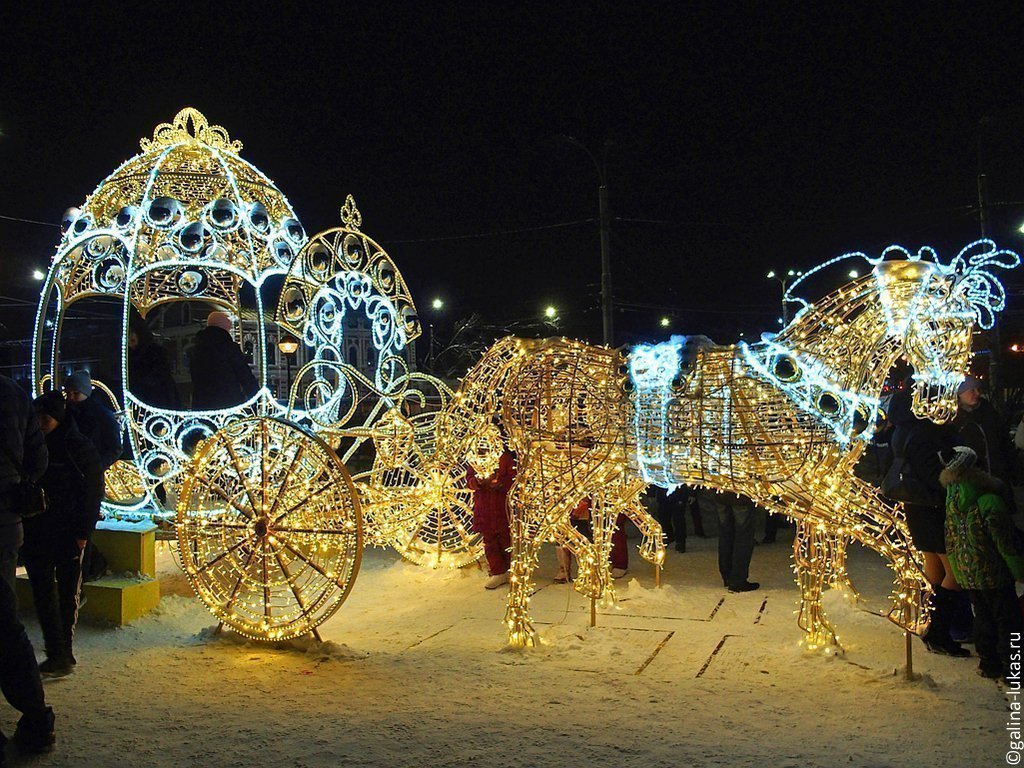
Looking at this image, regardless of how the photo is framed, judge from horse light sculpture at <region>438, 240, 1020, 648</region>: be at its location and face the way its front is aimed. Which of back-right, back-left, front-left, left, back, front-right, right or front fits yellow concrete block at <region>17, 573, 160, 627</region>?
back

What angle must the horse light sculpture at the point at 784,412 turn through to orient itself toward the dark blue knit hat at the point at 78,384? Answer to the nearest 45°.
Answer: approximately 180°

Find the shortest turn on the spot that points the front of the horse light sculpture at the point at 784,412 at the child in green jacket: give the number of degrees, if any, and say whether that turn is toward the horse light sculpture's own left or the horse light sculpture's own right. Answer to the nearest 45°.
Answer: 0° — it already faces them

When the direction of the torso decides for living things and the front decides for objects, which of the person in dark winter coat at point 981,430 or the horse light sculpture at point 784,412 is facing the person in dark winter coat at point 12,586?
the person in dark winter coat at point 981,430

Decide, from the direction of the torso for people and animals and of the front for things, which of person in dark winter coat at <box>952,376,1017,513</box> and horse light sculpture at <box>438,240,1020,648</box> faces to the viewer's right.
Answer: the horse light sculpture

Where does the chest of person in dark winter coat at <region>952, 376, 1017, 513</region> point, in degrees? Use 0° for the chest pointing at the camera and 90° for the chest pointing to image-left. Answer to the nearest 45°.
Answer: approximately 45°

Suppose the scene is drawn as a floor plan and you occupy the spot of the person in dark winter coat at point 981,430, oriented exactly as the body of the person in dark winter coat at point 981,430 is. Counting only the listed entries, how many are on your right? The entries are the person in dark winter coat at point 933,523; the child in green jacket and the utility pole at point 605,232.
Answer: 1

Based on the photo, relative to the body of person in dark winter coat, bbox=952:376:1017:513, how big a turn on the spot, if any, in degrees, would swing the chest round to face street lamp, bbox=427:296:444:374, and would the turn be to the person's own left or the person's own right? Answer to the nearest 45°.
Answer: approximately 90° to the person's own right

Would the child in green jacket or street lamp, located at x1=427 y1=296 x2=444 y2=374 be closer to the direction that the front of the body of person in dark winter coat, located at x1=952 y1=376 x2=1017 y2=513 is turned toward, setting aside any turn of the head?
the child in green jacket

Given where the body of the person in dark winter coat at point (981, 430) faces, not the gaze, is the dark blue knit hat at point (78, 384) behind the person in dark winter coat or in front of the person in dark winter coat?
in front

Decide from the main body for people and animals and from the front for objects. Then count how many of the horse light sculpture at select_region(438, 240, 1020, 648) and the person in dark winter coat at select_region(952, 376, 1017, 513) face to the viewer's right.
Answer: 1

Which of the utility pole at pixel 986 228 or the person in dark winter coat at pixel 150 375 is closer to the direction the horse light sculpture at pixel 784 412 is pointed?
the utility pole

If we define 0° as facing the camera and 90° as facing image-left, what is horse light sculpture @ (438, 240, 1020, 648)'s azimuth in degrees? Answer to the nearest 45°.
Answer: approximately 270°

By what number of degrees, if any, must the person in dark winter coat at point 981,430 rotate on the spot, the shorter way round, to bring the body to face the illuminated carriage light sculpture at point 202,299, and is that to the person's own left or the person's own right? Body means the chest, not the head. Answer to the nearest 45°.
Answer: approximately 45° to the person's own right
